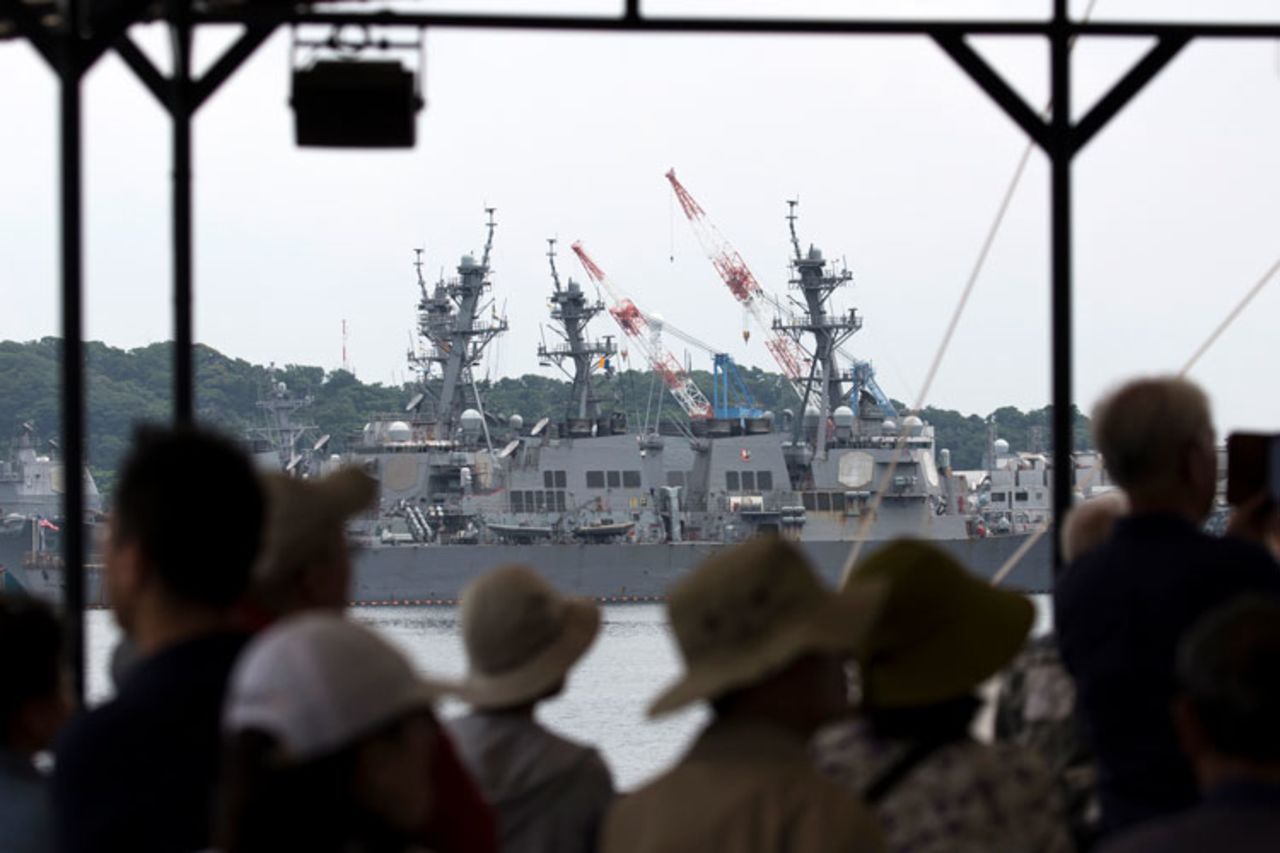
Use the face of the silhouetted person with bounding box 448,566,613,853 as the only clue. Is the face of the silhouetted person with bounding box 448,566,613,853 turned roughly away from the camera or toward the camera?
away from the camera

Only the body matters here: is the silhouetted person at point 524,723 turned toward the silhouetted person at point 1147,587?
no

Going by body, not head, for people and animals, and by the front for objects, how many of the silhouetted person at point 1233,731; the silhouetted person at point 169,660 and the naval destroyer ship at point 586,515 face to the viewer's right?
1

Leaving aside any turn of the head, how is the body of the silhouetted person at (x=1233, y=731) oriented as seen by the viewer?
away from the camera

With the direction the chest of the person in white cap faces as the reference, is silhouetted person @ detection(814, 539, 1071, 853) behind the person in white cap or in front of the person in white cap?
in front

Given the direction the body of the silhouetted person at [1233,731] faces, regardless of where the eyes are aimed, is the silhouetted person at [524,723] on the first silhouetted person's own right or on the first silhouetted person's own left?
on the first silhouetted person's own left

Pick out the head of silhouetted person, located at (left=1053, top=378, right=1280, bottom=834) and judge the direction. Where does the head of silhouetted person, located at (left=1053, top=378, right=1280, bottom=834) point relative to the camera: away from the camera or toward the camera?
away from the camera

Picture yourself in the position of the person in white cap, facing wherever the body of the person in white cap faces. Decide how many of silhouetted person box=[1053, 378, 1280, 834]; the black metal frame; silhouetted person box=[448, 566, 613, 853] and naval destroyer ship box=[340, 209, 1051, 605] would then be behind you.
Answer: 0

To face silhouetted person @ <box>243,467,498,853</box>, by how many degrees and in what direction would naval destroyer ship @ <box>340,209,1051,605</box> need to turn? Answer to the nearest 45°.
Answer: approximately 90° to its right

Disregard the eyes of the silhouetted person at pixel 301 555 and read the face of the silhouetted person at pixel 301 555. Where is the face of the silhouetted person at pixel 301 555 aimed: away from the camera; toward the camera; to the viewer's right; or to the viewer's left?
away from the camera

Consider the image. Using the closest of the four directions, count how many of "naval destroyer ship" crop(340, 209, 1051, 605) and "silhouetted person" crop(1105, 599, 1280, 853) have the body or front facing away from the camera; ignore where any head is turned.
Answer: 1

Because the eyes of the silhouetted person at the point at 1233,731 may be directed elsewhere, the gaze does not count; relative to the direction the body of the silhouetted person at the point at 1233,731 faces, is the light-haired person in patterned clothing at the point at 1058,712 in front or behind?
in front

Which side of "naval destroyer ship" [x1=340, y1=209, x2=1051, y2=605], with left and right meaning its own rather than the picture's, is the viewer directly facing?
right

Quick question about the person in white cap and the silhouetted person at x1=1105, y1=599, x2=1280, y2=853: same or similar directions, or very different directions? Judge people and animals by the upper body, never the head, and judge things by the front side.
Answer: same or similar directions

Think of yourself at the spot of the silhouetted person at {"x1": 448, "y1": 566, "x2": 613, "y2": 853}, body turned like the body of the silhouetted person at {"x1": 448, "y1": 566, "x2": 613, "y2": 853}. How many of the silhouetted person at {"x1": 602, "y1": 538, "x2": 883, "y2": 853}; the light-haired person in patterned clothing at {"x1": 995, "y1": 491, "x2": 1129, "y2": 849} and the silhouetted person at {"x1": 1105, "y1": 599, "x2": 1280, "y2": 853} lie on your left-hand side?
0

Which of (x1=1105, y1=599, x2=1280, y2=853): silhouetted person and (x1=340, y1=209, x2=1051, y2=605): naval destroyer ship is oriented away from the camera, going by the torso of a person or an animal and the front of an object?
the silhouetted person
